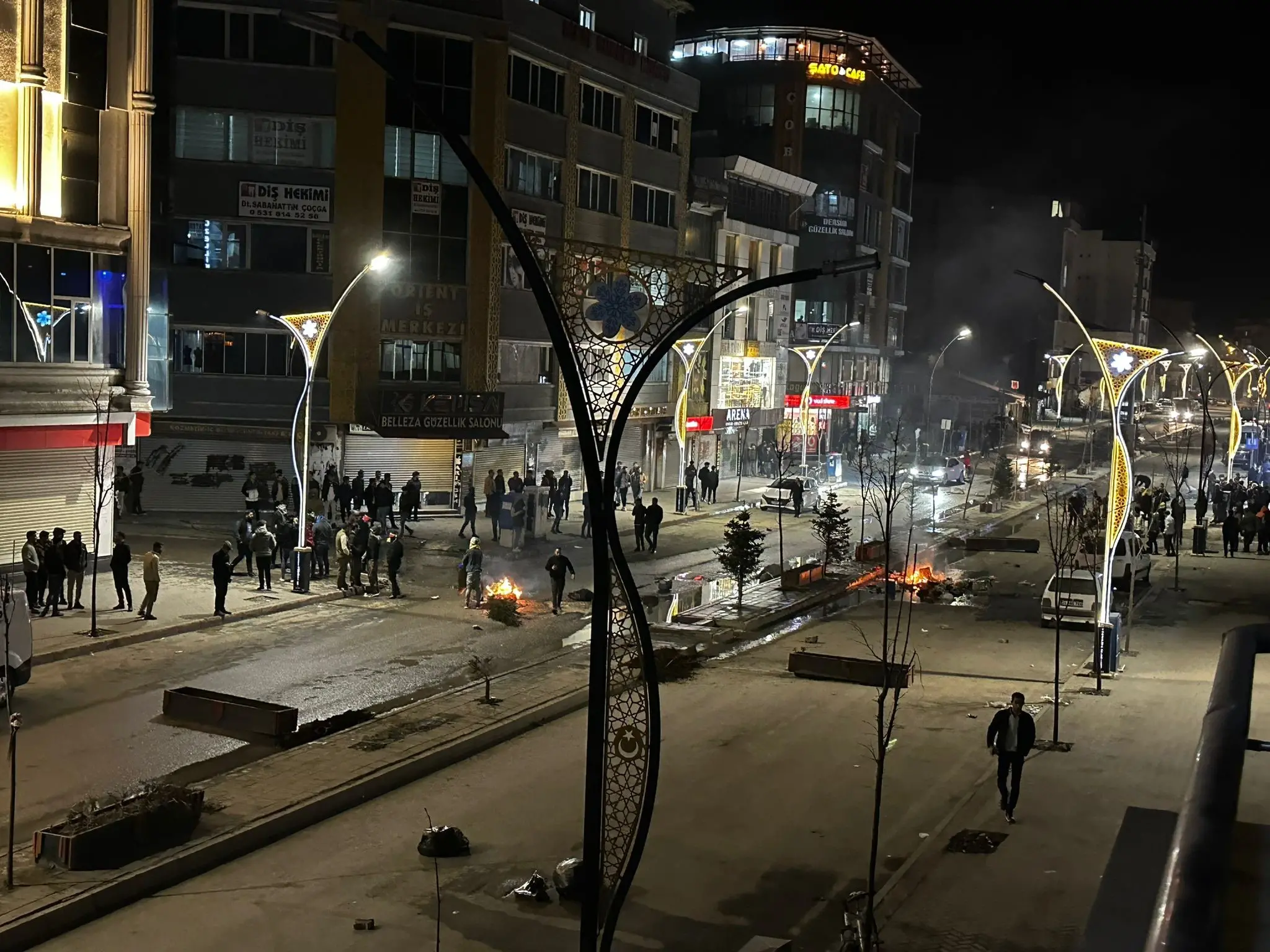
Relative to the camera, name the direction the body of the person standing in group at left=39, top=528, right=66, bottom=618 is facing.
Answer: to the viewer's right

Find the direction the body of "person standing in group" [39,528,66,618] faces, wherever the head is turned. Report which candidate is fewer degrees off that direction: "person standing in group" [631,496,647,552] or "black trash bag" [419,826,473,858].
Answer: the person standing in group

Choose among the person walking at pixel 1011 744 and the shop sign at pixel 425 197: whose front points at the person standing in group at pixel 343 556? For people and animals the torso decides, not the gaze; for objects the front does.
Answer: the shop sign

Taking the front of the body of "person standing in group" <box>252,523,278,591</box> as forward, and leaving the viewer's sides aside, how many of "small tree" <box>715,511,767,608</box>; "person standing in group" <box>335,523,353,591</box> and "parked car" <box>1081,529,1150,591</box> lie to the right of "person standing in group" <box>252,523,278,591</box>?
3

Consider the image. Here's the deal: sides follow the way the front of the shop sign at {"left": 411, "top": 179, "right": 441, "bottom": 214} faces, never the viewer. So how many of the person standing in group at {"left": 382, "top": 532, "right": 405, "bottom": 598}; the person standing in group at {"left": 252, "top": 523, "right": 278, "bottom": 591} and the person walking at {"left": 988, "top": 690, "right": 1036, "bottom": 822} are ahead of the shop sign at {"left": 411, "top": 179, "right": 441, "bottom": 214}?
3

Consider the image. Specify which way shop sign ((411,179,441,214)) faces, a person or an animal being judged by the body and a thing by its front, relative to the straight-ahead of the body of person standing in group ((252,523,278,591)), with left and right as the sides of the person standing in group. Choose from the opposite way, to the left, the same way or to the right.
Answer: the opposite way

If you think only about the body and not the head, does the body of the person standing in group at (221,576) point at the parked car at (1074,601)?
yes

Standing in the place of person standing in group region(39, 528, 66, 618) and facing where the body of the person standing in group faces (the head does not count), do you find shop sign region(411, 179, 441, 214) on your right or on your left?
on your left

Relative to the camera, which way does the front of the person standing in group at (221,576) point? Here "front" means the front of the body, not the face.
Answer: to the viewer's right

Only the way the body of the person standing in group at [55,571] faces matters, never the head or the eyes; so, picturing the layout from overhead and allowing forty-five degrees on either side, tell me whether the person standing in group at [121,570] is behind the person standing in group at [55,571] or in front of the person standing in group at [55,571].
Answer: in front

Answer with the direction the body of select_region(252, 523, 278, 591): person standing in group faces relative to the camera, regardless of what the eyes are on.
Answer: away from the camera

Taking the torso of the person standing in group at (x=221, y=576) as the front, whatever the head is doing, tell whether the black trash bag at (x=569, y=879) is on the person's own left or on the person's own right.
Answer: on the person's own right

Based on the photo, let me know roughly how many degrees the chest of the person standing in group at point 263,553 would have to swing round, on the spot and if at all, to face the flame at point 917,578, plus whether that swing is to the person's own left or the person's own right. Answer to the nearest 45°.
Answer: approximately 90° to the person's own right
